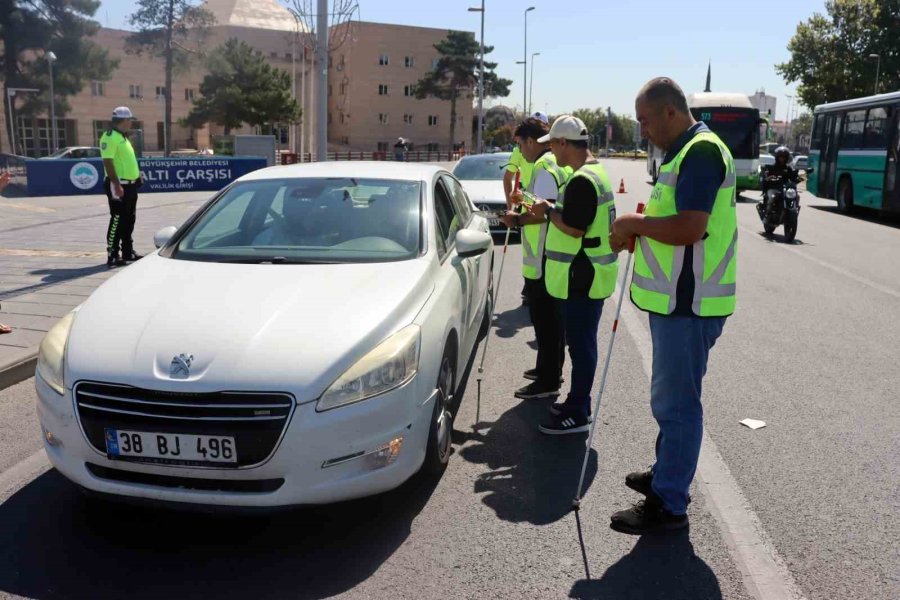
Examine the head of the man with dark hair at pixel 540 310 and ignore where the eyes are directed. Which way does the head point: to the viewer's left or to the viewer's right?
to the viewer's left

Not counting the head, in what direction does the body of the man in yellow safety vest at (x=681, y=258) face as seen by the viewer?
to the viewer's left

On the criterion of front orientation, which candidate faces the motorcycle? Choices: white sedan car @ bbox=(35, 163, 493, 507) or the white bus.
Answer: the white bus

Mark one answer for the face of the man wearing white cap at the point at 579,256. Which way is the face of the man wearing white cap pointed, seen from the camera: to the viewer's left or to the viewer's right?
to the viewer's left

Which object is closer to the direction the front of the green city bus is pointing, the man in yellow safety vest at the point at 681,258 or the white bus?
the man in yellow safety vest

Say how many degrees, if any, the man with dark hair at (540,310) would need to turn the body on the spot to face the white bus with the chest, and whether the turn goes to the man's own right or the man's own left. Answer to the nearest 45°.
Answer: approximately 90° to the man's own right

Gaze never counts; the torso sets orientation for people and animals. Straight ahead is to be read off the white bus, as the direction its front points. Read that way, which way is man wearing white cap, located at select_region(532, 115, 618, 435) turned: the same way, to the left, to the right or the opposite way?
to the right

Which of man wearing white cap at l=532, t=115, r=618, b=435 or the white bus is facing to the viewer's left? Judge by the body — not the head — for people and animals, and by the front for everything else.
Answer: the man wearing white cap

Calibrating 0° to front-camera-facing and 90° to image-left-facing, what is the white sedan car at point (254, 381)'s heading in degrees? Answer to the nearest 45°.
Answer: approximately 45°

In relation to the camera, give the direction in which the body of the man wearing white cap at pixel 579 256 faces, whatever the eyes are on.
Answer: to the viewer's left

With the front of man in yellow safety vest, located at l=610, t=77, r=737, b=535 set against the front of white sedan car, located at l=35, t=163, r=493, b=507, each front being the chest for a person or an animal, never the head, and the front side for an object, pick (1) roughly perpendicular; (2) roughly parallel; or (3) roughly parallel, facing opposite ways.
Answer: roughly perpendicular
